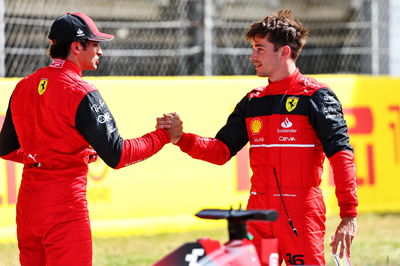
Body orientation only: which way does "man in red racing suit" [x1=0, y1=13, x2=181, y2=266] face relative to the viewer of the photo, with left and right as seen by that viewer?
facing away from the viewer and to the right of the viewer

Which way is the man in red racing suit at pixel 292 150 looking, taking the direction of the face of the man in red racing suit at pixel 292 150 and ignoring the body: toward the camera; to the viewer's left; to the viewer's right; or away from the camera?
to the viewer's left

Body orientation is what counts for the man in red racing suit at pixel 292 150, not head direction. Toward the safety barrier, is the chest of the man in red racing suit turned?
no

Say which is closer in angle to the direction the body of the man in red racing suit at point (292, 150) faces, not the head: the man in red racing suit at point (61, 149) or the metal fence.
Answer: the man in red racing suit

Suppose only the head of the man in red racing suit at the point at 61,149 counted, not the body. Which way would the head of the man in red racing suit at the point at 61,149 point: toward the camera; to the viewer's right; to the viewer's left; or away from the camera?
to the viewer's right

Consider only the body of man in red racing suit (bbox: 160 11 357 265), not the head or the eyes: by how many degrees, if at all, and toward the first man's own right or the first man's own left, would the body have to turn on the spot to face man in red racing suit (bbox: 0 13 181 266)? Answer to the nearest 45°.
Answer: approximately 45° to the first man's own right

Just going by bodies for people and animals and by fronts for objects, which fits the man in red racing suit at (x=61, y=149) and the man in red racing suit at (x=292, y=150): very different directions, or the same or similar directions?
very different directions

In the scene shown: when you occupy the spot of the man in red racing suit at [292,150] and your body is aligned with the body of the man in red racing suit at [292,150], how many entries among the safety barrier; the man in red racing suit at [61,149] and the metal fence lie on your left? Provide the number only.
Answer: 0

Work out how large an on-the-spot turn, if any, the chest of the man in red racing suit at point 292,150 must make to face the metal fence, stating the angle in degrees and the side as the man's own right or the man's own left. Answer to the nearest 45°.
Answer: approximately 135° to the man's own right

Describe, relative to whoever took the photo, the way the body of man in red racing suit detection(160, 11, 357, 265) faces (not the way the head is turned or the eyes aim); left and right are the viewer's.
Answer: facing the viewer and to the left of the viewer
